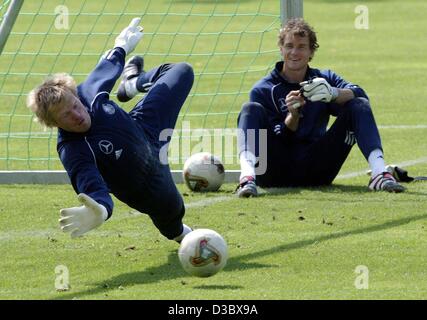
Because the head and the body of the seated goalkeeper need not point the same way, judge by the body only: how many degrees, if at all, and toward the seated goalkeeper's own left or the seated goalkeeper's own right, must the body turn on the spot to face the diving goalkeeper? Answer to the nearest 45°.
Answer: approximately 45° to the seated goalkeeper's own right

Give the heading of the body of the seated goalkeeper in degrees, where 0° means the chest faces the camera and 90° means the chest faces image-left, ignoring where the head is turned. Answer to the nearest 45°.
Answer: approximately 0°

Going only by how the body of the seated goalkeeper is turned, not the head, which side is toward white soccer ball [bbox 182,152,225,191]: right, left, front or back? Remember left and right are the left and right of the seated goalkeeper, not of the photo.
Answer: right

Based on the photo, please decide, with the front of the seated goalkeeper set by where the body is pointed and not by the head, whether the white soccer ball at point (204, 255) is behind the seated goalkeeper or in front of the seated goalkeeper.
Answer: in front

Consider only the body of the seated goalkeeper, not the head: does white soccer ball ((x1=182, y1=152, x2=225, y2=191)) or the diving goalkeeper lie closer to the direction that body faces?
the diving goalkeeper
